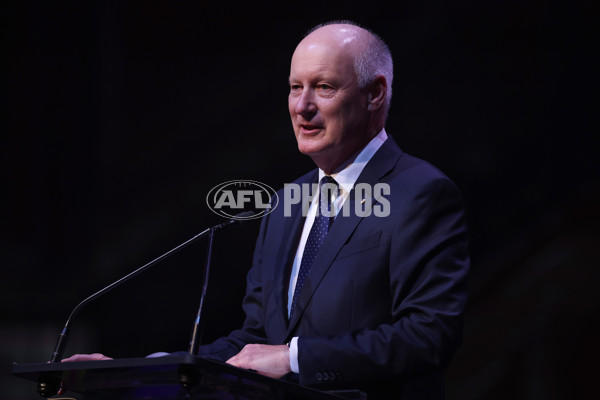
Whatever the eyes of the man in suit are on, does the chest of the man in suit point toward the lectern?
yes

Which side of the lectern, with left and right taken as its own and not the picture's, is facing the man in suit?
back

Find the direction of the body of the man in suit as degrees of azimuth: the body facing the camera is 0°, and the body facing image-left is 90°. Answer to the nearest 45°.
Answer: approximately 45°

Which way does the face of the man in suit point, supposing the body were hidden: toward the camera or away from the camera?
toward the camera
